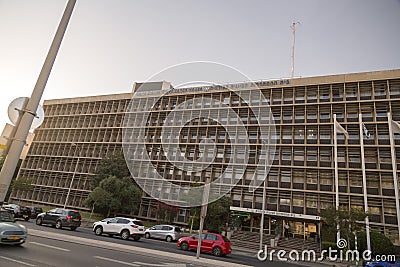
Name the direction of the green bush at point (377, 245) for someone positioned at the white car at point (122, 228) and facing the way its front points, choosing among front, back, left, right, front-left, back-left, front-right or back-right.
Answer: back-right

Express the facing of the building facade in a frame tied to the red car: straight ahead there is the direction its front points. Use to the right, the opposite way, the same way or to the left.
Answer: to the left

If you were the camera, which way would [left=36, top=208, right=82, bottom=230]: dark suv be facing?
facing away from the viewer and to the left of the viewer

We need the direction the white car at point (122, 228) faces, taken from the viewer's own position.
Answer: facing away from the viewer and to the left of the viewer

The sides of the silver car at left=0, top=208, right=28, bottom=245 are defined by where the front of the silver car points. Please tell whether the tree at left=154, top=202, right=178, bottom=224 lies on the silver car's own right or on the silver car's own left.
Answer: on the silver car's own left

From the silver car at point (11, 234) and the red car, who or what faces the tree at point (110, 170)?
the red car

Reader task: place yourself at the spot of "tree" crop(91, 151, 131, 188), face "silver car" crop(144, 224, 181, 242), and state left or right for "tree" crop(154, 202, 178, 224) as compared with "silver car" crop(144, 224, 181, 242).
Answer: left

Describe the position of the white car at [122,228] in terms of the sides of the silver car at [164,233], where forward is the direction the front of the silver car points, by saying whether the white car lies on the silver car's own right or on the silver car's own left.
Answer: on the silver car's own left
